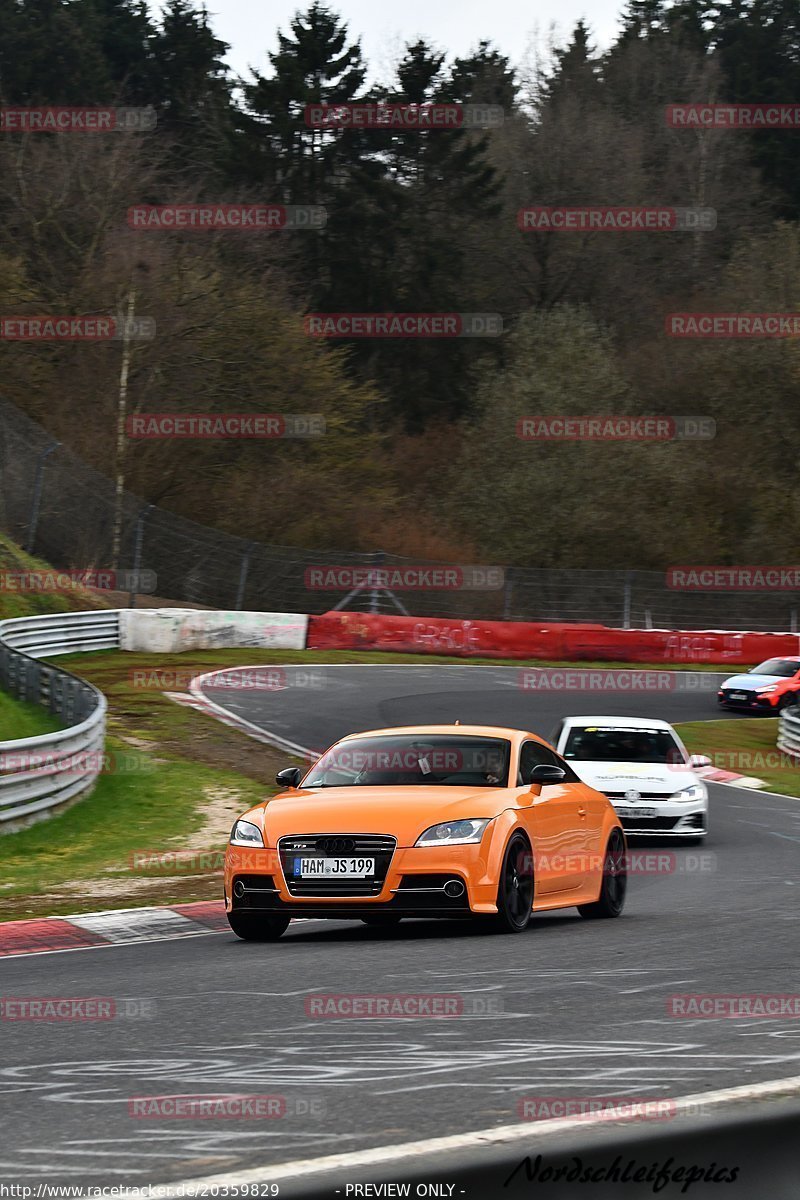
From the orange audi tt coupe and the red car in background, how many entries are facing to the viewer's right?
0

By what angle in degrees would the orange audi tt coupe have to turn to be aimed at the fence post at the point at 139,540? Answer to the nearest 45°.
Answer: approximately 135° to its right

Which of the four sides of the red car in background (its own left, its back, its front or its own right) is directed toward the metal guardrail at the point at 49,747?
front

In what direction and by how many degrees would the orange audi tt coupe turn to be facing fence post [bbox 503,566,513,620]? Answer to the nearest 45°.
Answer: approximately 135° to its right

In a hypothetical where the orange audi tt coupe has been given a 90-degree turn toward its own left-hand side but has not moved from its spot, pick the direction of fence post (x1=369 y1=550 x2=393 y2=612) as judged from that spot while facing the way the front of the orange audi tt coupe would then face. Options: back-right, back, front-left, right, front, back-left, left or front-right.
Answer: back-left

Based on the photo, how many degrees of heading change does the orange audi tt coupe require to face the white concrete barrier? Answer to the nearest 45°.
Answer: approximately 135° to its right

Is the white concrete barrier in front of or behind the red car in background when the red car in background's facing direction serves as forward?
in front

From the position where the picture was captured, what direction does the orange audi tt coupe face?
facing the viewer and to the left of the viewer

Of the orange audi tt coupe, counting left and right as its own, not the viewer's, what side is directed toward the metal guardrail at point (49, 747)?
right

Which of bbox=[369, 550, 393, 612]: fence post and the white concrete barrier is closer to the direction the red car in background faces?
the white concrete barrier
